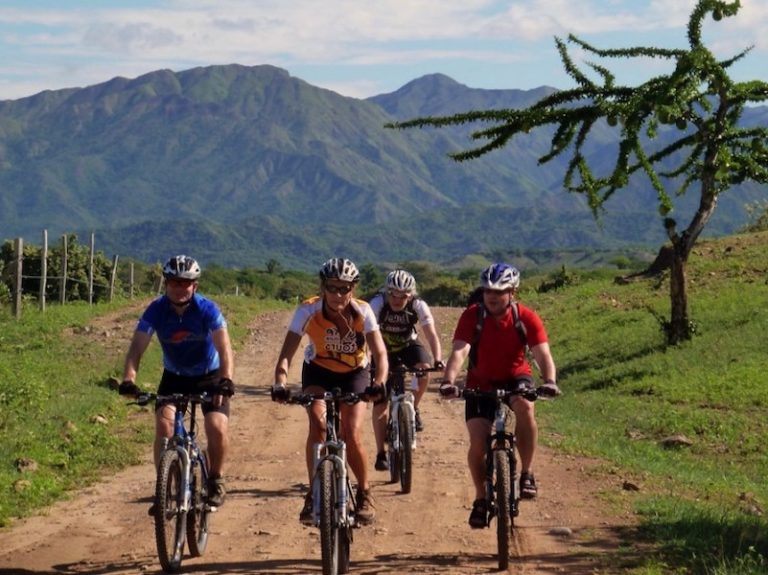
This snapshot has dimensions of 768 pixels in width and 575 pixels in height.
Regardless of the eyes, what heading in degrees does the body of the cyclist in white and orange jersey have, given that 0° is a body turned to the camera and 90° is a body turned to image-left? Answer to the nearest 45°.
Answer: approximately 0°

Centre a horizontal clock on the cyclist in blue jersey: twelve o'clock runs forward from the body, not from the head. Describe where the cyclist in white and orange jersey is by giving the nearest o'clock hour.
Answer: The cyclist in white and orange jersey is roughly at 9 o'clock from the cyclist in blue jersey.

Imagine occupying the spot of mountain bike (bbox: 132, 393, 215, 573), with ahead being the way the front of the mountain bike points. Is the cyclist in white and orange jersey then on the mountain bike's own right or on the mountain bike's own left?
on the mountain bike's own left

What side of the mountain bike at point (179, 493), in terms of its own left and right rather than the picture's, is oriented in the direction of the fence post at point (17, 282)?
back

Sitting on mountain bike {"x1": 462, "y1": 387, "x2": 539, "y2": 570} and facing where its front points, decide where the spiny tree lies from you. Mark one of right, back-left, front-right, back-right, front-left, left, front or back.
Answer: back

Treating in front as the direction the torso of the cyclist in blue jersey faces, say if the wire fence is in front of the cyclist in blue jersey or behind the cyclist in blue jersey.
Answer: behind

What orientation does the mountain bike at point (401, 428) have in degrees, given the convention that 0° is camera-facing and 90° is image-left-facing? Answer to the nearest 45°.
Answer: approximately 0°
